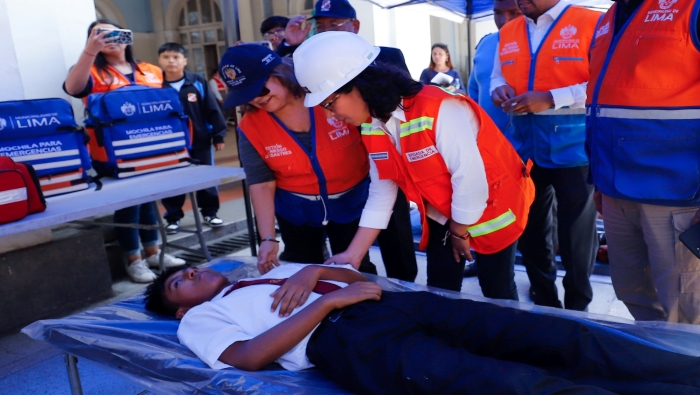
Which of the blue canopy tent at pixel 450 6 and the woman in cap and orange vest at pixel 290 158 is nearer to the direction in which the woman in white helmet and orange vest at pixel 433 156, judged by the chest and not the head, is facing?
the woman in cap and orange vest

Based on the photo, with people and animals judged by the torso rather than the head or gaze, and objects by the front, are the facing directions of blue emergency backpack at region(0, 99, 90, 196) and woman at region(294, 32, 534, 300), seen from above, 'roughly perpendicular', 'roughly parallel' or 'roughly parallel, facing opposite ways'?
roughly perpendicular

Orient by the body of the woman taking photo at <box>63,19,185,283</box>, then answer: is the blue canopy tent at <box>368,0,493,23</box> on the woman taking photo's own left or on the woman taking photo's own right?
on the woman taking photo's own left

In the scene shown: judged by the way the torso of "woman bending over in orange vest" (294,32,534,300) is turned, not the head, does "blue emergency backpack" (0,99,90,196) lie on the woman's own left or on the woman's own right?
on the woman's own right

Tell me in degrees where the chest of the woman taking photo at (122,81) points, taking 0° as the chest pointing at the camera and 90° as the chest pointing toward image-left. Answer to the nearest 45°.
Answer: approximately 315°

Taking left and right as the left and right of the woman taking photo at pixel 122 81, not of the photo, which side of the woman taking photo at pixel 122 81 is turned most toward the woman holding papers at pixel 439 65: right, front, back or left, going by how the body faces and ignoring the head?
left

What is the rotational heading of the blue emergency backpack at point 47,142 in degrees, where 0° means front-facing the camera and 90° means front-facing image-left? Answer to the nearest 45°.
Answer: approximately 0°

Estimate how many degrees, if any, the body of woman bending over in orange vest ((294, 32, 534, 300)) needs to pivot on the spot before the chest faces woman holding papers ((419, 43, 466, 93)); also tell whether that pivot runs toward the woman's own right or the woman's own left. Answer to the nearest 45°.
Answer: approximately 135° to the woman's own right
